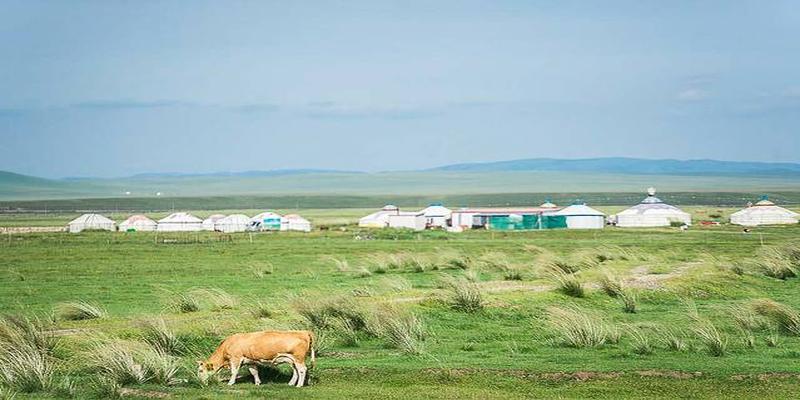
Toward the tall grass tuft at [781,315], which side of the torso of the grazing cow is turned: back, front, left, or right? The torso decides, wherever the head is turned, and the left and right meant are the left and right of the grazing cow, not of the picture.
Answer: back

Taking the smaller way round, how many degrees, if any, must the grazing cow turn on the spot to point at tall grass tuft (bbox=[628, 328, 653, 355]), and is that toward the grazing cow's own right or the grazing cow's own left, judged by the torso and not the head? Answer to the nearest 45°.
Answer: approximately 180°

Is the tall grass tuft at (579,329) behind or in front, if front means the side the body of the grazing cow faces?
behind

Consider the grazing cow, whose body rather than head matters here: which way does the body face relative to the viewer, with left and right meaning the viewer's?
facing to the left of the viewer

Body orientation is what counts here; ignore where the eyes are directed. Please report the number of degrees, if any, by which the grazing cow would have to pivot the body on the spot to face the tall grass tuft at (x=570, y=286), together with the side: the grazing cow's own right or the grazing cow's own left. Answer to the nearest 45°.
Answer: approximately 135° to the grazing cow's own right

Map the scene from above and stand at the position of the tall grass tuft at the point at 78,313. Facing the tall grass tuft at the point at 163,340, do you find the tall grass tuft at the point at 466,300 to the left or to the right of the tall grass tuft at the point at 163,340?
left

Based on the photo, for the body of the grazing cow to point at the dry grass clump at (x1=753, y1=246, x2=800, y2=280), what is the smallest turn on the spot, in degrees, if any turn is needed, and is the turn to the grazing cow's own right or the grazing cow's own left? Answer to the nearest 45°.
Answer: approximately 135° to the grazing cow's own right
